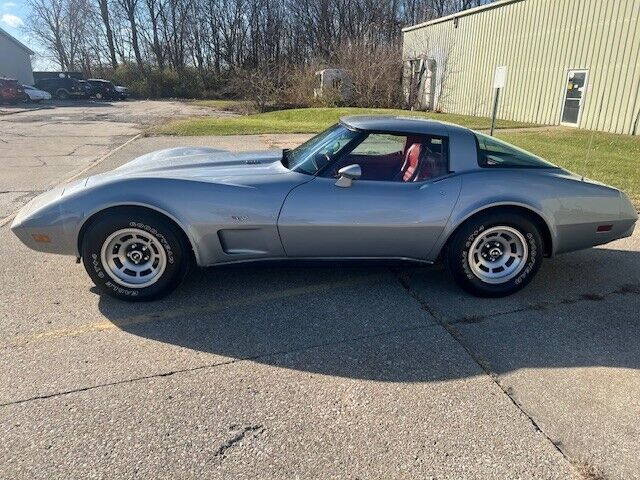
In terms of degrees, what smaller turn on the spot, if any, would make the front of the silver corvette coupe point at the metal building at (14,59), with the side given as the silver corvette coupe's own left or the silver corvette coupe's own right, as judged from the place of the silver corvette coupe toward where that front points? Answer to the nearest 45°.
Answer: approximately 45° to the silver corvette coupe's own right

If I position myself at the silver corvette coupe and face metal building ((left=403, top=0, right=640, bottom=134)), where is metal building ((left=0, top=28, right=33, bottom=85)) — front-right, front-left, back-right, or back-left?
front-left

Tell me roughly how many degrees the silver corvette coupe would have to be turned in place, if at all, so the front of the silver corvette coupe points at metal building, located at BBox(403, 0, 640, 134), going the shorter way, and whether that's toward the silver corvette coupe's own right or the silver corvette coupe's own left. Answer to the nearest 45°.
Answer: approximately 135° to the silver corvette coupe's own right

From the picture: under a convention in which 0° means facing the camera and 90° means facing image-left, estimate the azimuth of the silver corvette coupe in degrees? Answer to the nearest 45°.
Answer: approximately 90°

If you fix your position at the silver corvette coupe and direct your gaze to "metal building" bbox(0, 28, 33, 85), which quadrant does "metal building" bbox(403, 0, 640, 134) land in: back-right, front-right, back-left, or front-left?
front-right

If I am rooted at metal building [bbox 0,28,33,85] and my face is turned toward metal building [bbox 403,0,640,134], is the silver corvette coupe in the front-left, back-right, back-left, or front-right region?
front-right
